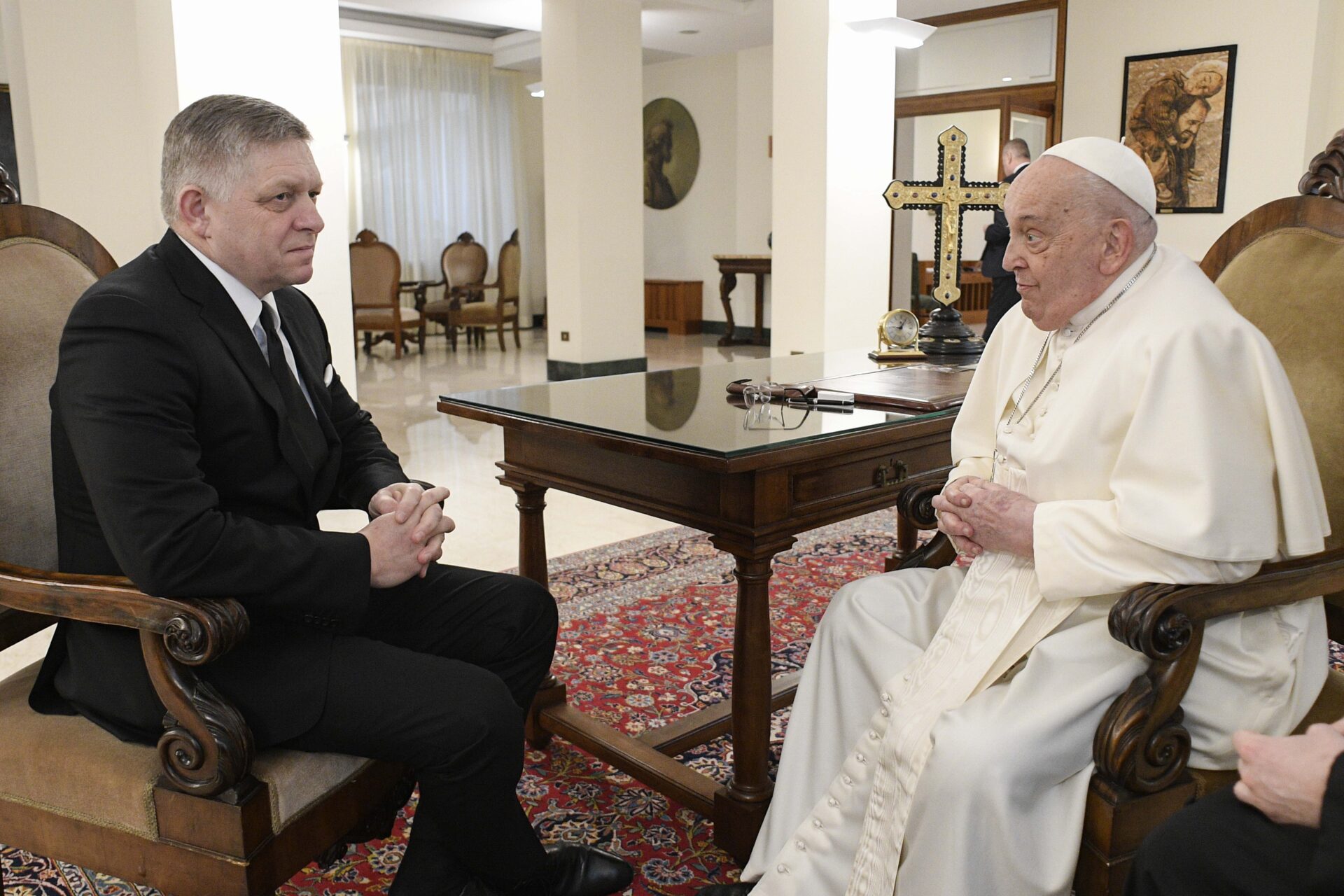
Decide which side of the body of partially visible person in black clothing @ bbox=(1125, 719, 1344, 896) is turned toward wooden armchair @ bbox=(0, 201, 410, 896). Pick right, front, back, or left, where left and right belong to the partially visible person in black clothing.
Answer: front

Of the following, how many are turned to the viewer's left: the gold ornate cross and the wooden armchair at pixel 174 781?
0

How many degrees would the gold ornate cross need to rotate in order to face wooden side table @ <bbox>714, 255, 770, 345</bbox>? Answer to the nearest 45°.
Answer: approximately 180°

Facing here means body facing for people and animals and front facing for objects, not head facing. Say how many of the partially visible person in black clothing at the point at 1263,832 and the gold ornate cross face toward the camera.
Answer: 1

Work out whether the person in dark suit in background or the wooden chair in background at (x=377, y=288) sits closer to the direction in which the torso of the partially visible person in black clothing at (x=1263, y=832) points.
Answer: the wooden chair in background

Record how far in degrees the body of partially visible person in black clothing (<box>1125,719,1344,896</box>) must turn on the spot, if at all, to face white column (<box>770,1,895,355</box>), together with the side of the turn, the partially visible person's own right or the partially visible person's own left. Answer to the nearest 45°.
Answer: approximately 45° to the partially visible person's own right

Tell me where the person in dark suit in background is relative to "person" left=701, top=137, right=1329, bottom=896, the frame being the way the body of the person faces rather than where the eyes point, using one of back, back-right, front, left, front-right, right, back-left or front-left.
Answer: back-right

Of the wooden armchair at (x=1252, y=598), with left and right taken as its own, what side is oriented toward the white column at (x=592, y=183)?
right

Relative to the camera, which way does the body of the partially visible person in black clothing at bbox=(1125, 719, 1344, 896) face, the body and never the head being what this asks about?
to the viewer's left

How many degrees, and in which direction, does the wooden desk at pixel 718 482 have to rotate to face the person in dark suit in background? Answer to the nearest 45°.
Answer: approximately 135° to its left

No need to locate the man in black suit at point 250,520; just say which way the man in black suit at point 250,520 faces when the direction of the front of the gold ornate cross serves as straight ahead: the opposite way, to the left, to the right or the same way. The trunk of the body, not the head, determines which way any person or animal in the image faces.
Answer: to the left

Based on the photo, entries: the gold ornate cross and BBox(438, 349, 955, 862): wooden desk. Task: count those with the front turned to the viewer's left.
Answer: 0

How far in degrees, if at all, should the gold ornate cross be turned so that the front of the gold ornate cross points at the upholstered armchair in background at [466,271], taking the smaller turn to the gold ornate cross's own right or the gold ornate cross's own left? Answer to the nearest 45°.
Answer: approximately 135° to the gold ornate cross's own right

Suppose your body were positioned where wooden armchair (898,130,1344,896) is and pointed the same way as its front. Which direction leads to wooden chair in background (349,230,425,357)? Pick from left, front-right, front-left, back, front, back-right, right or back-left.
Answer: right
